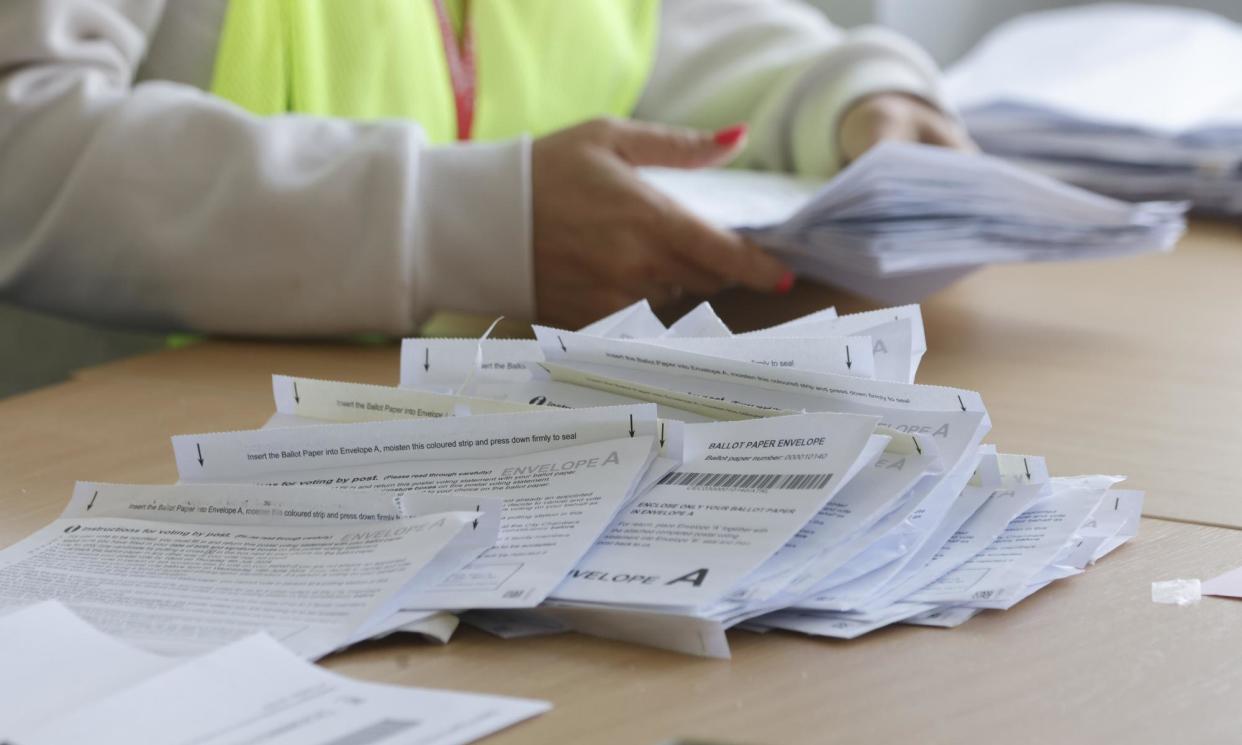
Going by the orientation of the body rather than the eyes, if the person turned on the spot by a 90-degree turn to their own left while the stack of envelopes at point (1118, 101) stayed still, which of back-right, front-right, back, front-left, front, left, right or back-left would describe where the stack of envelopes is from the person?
front

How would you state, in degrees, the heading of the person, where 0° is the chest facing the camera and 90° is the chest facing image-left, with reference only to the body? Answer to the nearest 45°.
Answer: approximately 315°
